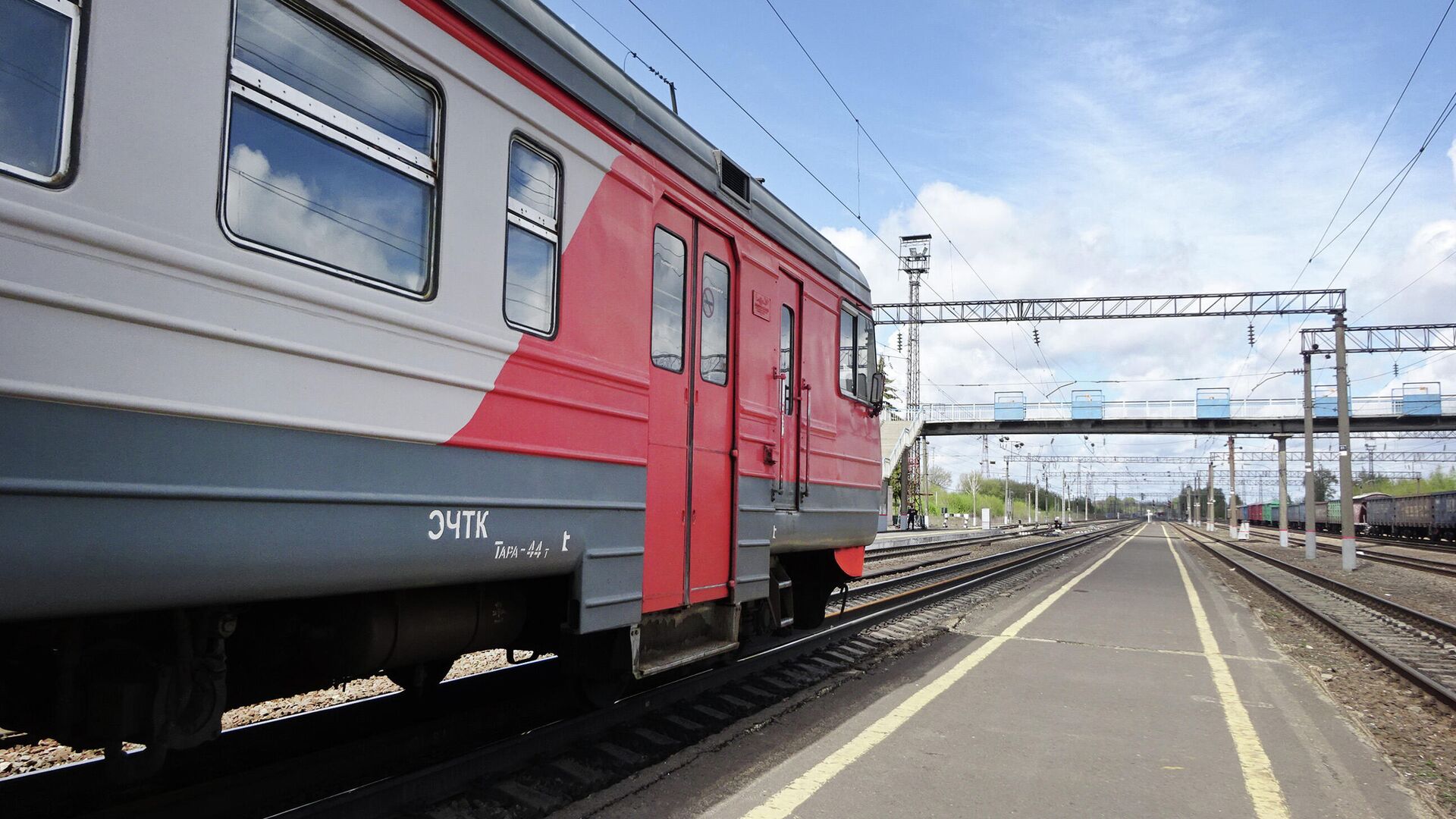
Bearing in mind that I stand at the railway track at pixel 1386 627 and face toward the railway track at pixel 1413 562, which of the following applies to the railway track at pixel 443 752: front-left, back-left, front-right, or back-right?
back-left

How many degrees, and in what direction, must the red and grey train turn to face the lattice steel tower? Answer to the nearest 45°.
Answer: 0° — it already faces it

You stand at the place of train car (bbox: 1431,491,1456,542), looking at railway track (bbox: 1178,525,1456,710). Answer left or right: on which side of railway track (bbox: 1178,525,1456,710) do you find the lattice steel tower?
right

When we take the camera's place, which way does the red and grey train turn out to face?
facing away from the viewer and to the right of the viewer
